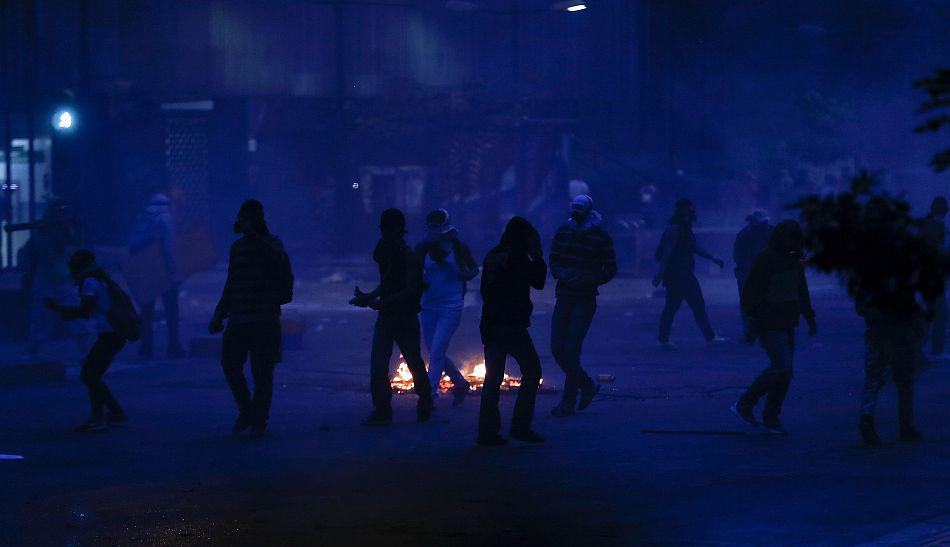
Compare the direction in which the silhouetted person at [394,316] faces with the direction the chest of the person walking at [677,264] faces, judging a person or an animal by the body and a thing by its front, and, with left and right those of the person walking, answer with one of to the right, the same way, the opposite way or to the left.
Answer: the opposite way

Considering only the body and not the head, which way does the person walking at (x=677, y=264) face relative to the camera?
to the viewer's right

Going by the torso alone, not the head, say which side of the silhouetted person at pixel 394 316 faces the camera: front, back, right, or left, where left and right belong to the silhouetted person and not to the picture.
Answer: left

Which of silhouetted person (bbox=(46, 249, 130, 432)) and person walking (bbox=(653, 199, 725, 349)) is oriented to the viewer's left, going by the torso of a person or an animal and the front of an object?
the silhouetted person

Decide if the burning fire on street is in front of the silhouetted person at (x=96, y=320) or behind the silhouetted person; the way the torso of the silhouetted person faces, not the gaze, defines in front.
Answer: behind

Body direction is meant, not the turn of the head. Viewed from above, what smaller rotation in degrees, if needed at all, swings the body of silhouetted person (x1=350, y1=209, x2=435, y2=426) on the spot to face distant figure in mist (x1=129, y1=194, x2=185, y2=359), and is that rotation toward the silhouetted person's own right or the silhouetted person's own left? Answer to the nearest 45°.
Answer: approximately 45° to the silhouetted person's own right

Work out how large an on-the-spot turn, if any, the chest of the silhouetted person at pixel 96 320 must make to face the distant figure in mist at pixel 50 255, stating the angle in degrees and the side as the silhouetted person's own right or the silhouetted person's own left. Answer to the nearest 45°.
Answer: approximately 90° to the silhouetted person's own right

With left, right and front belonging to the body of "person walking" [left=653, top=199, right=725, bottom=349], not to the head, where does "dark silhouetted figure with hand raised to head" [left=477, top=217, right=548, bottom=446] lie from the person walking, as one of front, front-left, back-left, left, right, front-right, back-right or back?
right

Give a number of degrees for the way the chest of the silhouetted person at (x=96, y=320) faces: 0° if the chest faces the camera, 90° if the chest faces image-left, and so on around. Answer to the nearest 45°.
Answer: approximately 90°

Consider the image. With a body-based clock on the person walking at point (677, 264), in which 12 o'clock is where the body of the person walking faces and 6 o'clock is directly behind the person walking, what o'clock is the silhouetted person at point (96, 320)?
The silhouetted person is roughly at 4 o'clock from the person walking.

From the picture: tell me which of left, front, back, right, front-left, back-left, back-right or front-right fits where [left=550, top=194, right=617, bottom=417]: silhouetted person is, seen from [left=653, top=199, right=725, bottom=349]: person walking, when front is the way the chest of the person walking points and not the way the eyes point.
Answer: right

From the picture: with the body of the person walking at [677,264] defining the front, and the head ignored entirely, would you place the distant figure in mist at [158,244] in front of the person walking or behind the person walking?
behind

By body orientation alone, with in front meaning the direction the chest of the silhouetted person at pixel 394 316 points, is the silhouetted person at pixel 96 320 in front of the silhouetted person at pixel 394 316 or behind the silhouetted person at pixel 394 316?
in front

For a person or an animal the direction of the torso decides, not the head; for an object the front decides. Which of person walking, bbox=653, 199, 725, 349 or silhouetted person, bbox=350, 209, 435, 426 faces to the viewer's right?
the person walking

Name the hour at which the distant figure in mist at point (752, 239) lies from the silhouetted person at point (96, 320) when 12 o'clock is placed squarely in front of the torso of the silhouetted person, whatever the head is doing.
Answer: The distant figure in mist is roughly at 5 o'clock from the silhouetted person.

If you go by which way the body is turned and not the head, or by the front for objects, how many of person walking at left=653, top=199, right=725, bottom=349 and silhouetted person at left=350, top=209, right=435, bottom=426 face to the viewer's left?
1
